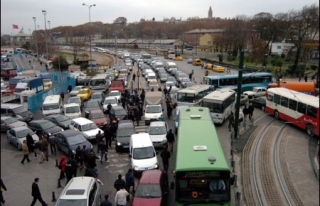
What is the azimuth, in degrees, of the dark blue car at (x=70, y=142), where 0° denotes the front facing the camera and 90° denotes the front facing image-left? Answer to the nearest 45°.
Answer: approximately 315°

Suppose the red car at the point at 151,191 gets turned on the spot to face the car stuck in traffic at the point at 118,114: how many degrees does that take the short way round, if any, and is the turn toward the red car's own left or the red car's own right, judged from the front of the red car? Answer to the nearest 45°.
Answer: approximately 180°

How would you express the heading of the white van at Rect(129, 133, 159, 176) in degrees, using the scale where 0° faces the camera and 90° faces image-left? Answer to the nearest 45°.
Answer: approximately 0°

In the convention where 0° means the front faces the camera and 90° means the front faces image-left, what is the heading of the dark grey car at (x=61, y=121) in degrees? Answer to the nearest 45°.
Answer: approximately 315°

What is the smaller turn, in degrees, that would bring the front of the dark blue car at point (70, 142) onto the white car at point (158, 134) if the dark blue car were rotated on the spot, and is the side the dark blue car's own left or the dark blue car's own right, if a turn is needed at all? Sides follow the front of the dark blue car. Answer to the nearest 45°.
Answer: approximately 45° to the dark blue car's own left

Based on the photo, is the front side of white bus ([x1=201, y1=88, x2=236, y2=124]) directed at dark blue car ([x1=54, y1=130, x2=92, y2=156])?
yes

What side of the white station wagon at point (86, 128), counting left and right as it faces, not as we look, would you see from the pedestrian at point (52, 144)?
right

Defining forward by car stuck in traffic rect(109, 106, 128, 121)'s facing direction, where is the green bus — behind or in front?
in front

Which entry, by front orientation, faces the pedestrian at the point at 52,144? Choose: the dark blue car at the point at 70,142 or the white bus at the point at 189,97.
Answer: the white bus

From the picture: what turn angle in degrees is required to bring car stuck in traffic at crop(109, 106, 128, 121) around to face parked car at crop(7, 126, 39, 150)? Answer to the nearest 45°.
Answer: approximately 90° to its right
